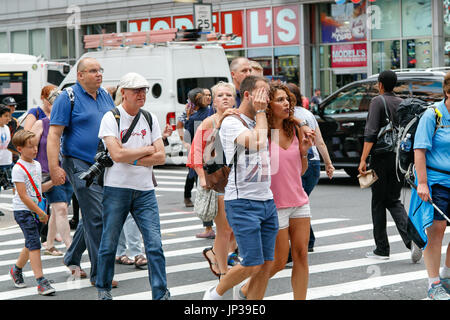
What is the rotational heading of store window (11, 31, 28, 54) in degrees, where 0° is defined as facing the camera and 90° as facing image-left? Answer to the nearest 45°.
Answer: approximately 0°

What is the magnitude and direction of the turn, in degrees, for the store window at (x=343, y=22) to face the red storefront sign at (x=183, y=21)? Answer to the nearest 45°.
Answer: approximately 135° to its right

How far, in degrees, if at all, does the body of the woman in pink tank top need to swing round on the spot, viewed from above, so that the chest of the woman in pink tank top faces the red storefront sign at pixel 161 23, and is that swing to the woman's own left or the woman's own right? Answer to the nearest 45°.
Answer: approximately 135° to the woman's own left

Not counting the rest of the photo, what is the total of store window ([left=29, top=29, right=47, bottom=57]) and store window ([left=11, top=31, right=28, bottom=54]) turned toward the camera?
2

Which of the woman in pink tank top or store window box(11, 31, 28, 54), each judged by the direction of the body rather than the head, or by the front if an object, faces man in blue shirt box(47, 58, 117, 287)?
the store window

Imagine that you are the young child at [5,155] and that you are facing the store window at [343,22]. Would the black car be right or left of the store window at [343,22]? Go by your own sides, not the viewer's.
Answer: right

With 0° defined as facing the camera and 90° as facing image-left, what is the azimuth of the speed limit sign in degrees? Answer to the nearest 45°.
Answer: approximately 0°

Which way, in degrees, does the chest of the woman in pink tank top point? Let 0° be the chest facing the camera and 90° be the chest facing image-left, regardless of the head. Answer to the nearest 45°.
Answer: approximately 315°

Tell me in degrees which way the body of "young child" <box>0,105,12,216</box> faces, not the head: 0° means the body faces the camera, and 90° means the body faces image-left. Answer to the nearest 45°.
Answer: approximately 315°
